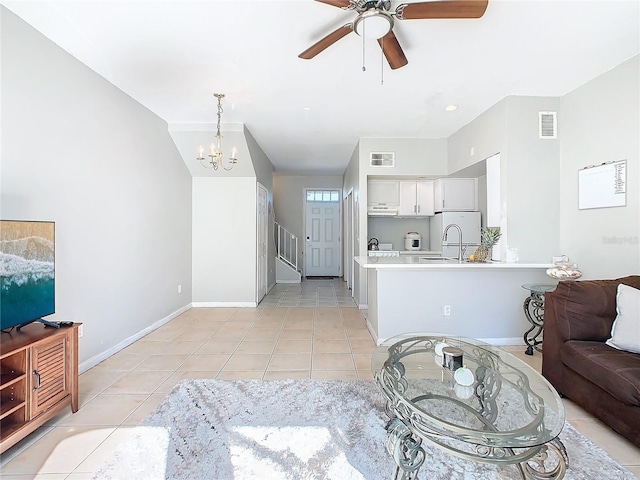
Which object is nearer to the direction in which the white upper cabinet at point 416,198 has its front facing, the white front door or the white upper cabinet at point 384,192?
the white upper cabinet

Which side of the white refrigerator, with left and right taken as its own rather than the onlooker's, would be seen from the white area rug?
front

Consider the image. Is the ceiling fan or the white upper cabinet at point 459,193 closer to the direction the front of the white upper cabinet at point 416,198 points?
the ceiling fan

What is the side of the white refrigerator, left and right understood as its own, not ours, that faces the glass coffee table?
front

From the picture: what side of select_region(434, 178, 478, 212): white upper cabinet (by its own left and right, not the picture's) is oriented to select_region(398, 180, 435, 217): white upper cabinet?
right
